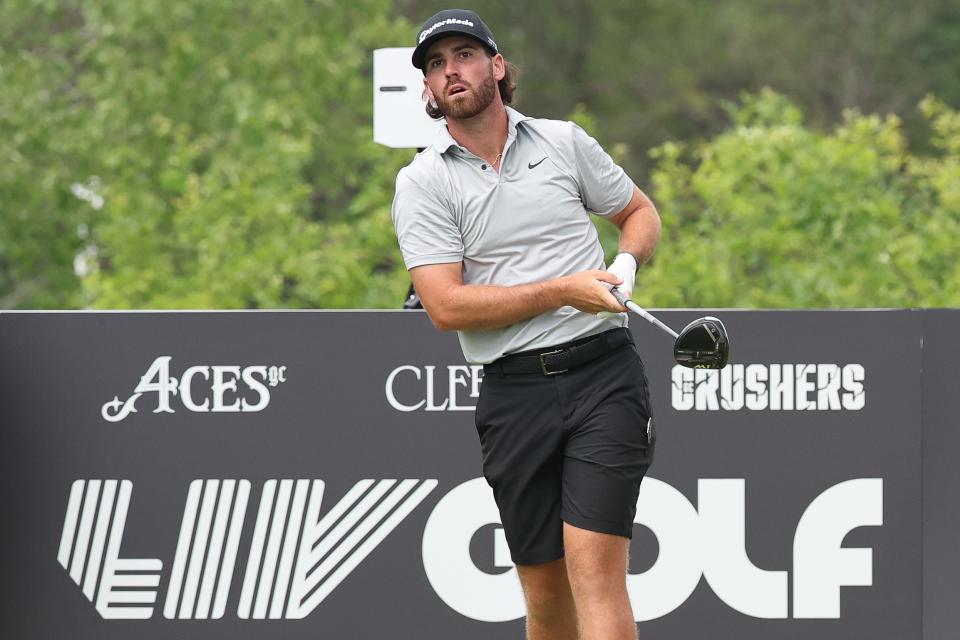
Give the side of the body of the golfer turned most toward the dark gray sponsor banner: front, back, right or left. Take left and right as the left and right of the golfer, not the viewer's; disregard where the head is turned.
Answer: back

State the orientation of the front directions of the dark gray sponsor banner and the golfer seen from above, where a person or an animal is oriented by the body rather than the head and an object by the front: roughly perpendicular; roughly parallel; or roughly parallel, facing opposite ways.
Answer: roughly parallel

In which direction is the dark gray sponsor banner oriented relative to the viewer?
toward the camera

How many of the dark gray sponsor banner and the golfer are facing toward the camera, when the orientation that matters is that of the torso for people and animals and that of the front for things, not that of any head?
2

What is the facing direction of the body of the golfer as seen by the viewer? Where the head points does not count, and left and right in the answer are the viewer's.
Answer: facing the viewer

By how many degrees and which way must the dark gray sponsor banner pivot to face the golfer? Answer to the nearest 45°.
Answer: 0° — it already faces them

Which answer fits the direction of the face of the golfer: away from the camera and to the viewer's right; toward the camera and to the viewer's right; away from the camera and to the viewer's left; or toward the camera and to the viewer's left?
toward the camera and to the viewer's left
